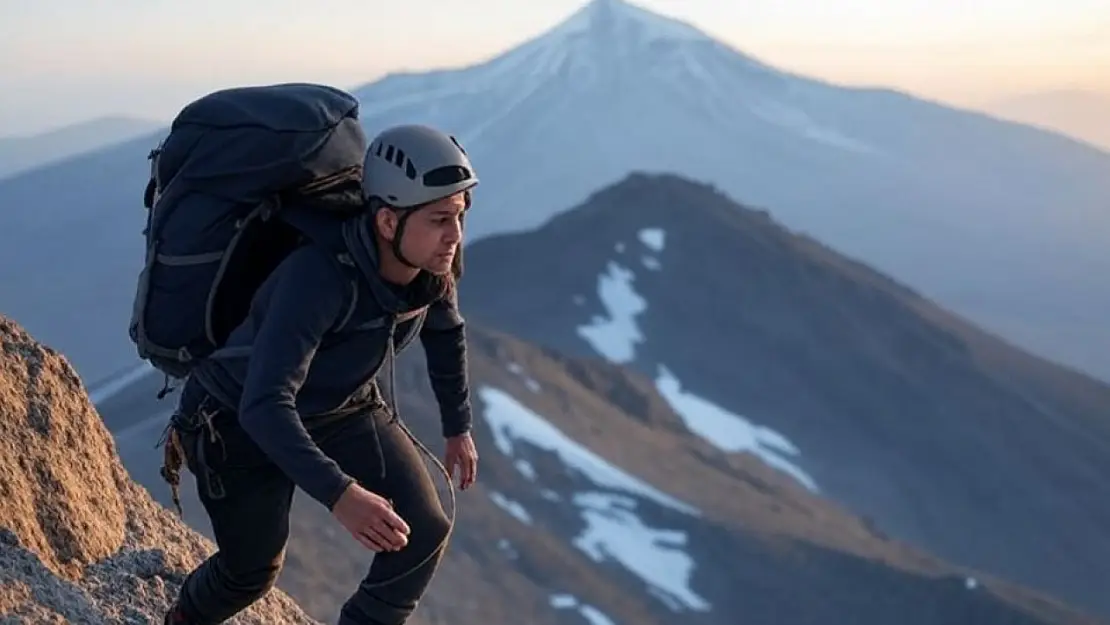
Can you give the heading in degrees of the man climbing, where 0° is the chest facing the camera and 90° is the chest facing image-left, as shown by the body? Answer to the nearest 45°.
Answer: approximately 315°
